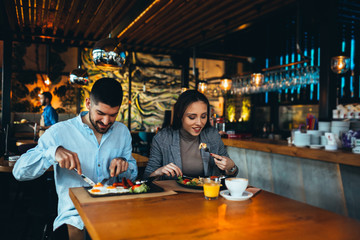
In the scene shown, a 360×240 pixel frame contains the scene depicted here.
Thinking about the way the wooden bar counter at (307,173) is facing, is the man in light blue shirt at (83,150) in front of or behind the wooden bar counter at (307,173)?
in front

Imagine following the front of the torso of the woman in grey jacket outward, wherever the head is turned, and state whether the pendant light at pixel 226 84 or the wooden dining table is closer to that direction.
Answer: the wooden dining table

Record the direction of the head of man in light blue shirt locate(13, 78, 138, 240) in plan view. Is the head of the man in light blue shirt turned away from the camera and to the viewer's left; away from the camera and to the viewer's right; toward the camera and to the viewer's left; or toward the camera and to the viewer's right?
toward the camera and to the viewer's right

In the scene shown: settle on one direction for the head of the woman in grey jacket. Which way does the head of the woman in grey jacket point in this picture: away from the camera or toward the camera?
toward the camera

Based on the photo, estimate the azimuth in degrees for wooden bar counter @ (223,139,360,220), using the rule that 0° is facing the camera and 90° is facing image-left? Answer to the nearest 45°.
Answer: approximately 45°

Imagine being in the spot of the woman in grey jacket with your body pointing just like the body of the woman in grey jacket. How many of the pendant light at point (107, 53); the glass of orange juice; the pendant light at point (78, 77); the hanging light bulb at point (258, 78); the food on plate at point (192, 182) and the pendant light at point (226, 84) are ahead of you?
2

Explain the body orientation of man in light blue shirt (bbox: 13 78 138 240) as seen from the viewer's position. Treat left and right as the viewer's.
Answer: facing the viewer and to the right of the viewer

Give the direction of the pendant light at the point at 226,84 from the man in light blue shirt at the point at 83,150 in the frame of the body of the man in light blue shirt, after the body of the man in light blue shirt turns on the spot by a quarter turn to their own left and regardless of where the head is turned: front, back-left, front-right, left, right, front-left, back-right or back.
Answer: front

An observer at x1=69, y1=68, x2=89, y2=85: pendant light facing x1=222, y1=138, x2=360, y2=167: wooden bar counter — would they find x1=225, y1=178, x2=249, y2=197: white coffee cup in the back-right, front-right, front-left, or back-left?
front-right

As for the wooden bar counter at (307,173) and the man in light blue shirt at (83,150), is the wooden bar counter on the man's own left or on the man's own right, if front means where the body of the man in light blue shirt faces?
on the man's own left

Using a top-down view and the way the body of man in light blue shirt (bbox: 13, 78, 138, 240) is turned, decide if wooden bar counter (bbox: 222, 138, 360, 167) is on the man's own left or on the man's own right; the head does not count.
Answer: on the man's own left

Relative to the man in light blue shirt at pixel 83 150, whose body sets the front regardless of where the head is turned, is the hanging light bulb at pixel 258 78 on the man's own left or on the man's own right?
on the man's own left

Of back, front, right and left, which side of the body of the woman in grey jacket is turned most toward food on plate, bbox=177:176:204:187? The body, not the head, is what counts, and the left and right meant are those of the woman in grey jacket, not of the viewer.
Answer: front

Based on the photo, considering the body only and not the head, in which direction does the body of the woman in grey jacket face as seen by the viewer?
toward the camera

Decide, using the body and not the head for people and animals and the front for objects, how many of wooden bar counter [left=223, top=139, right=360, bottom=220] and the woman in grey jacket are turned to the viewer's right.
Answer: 0

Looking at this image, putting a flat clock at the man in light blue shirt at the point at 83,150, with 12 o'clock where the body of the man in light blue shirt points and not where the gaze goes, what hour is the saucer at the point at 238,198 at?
The saucer is roughly at 12 o'clock from the man in light blue shirt.
